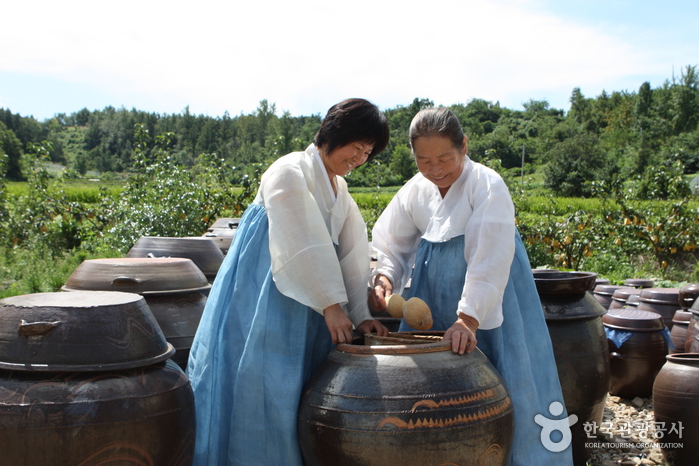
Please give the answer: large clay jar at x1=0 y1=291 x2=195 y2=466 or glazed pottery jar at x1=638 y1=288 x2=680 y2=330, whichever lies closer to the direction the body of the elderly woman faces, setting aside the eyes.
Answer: the large clay jar

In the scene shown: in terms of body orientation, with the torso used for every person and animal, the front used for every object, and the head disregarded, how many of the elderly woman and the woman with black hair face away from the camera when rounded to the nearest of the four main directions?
0

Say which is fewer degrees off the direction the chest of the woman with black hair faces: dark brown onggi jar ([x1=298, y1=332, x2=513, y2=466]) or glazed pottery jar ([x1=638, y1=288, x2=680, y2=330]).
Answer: the dark brown onggi jar

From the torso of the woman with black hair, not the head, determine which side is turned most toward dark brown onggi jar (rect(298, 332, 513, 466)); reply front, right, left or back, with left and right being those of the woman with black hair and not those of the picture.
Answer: front

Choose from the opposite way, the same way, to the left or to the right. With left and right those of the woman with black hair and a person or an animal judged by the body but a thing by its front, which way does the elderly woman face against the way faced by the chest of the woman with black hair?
to the right

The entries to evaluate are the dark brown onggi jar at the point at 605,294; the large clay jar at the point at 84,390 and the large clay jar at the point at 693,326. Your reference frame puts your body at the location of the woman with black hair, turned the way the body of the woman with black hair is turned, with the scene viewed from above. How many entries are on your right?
1

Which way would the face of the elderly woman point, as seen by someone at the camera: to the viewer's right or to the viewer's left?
to the viewer's left

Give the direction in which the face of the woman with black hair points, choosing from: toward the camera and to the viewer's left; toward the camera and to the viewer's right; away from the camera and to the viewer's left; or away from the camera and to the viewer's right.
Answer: toward the camera and to the viewer's right

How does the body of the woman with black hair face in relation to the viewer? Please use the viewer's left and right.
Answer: facing the viewer and to the right of the viewer

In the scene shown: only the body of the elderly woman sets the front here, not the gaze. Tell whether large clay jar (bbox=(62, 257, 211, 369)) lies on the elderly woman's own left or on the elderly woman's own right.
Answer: on the elderly woman's own right

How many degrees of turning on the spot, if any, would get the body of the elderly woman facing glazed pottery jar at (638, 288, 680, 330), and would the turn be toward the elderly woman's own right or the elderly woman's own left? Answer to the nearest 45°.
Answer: approximately 180°

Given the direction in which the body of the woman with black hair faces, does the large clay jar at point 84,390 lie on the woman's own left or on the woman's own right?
on the woman's own right
